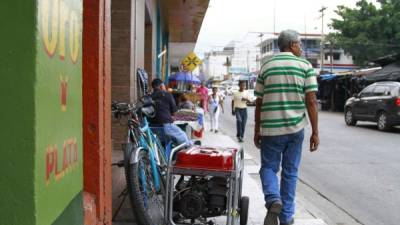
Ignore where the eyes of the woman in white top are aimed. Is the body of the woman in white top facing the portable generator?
yes

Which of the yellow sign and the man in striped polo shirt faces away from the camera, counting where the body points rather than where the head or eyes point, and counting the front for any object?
the man in striped polo shirt

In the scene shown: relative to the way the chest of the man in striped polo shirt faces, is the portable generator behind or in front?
behind

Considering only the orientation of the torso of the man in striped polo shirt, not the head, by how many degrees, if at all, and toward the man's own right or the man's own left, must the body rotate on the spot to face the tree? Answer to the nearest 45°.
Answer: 0° — they already face it

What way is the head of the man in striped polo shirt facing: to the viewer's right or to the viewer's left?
to the viewer's right

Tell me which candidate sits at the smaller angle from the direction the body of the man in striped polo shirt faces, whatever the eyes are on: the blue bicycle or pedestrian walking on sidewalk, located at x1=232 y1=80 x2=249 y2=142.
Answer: the pedestrian walking on sidewalk

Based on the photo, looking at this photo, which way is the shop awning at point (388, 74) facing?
to the viewer's left

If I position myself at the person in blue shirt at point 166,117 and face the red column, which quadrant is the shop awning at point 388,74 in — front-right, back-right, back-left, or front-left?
back-left

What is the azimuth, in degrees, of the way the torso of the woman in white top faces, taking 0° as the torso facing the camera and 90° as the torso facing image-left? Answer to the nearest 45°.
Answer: approximately 0°

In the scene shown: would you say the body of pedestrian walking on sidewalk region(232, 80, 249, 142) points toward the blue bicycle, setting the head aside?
yes
